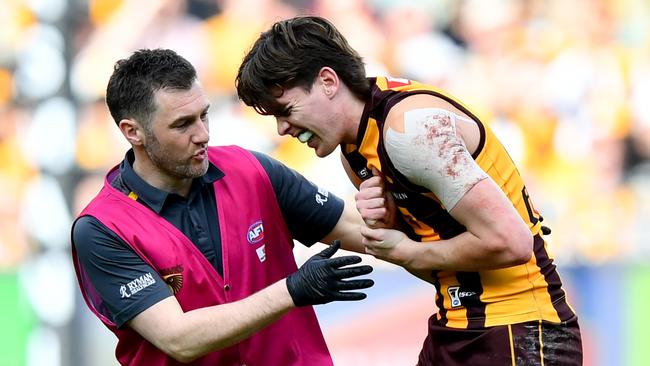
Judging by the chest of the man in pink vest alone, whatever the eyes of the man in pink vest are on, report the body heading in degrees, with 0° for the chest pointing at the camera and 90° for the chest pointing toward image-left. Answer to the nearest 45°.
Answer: approximately 315°
